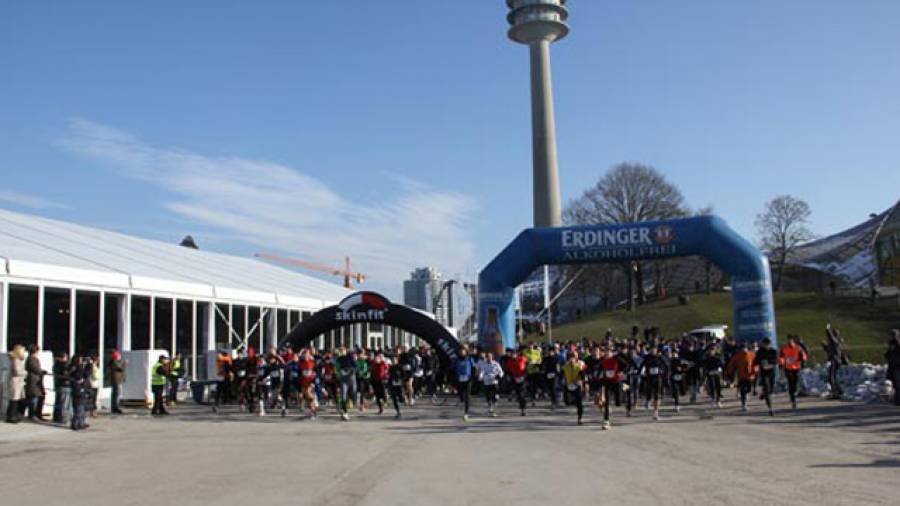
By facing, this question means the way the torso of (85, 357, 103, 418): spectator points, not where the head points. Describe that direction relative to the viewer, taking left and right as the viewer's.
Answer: facing to the right of the viewer

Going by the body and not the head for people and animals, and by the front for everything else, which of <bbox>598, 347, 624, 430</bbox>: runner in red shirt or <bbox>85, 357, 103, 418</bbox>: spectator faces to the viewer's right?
the spectator

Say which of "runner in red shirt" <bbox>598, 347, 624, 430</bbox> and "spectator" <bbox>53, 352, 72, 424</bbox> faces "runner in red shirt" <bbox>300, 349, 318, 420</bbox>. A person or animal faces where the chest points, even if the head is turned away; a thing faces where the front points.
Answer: the spectator

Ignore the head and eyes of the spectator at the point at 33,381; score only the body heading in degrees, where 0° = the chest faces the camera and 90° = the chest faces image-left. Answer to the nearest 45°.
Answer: approximately 270°

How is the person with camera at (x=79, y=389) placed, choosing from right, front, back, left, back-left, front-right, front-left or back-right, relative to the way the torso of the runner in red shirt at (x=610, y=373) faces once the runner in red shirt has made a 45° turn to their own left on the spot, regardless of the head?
back-right

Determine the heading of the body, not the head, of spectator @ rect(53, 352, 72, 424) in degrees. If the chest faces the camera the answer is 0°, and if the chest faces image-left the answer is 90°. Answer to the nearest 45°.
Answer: approximately 270°

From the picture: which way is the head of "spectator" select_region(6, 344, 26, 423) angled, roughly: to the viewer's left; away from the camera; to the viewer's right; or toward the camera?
to the viewer's right

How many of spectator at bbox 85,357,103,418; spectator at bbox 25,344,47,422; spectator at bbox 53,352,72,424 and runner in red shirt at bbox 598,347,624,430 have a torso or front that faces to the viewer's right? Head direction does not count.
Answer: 3

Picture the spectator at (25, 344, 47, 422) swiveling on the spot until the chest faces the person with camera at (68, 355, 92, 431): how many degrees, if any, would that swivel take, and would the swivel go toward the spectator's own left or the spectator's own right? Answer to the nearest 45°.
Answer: approximately 45° to the spectator's own right

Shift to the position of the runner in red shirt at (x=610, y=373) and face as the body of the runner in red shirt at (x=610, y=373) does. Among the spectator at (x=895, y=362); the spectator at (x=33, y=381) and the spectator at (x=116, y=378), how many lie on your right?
2
